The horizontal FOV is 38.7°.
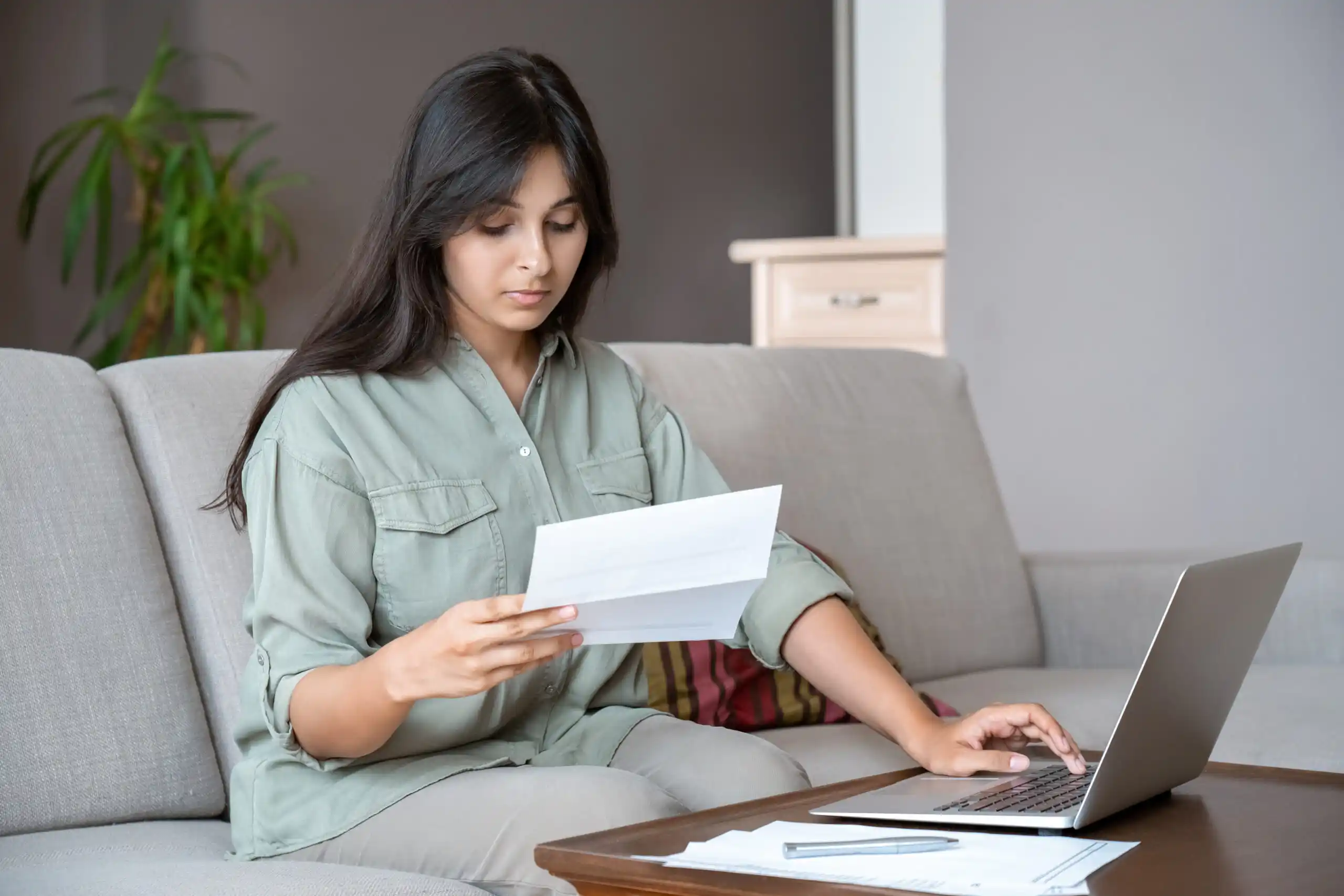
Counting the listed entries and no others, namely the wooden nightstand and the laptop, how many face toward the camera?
1

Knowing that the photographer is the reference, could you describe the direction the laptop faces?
facing away from the viewer and to the left of the viewer

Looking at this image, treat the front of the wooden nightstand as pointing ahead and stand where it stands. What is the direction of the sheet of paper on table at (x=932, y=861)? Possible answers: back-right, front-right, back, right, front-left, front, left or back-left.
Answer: front

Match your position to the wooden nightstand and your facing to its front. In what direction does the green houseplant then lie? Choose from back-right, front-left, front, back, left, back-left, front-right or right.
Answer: right

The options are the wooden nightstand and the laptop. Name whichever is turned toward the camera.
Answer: the wooden nightstand

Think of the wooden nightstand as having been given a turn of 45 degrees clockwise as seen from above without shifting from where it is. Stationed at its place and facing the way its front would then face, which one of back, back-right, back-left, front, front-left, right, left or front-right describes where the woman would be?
front-left

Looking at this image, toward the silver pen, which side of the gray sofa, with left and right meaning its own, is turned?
front

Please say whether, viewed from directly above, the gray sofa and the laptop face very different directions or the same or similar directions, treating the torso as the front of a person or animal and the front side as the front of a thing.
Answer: very different directions

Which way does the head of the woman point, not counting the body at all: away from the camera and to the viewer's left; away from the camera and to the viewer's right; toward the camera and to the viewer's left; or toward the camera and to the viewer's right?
toward the camera and to the viewer's right

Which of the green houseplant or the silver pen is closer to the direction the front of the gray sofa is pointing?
the silver pen

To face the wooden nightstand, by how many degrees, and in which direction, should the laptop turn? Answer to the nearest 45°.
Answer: approximately 45° to its right

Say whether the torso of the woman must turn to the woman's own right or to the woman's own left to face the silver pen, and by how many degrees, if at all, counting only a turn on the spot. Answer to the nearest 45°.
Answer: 0° — they already face it

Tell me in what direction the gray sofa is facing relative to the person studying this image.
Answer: facing the viewer and to the right of the viewer

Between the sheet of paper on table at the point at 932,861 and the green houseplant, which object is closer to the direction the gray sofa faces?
the sheet of paper on table

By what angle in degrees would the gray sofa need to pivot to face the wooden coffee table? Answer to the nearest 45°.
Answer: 0° — it already faces it

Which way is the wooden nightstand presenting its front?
toward the camera
